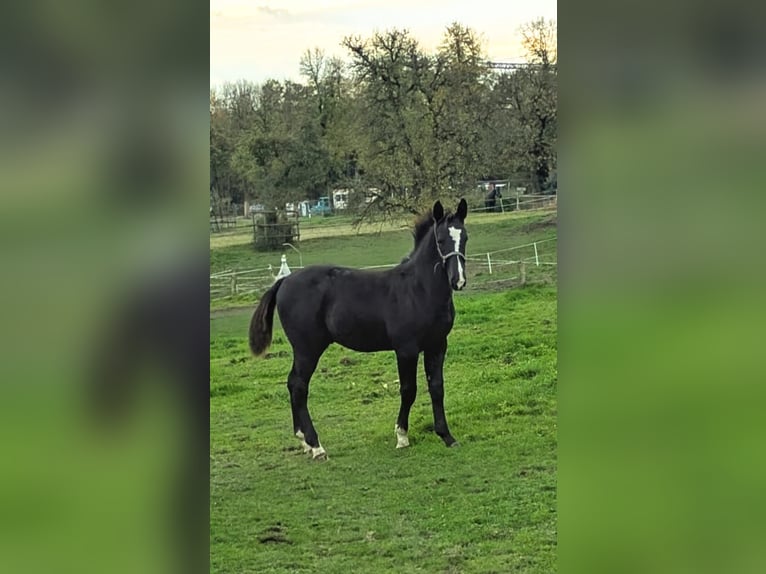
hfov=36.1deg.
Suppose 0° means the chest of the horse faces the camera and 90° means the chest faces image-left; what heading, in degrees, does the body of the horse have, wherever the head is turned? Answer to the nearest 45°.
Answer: approximately 270°
